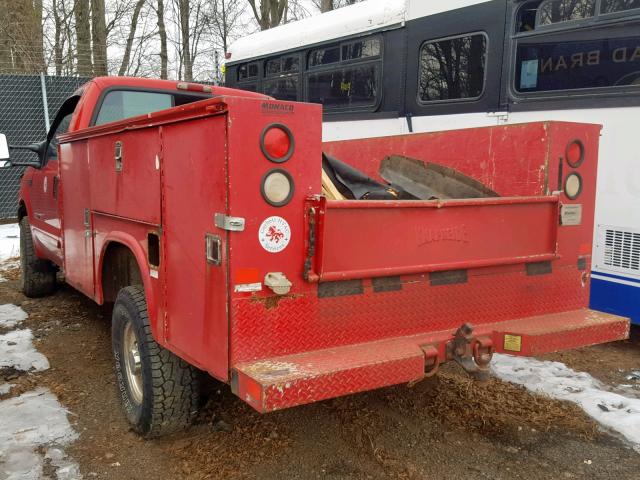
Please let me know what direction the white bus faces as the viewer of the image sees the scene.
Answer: facing away from the viewer and to the left of the viewer

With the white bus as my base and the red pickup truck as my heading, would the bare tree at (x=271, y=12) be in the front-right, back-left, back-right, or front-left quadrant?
back-right

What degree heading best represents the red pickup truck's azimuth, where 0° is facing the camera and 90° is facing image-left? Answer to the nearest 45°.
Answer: approximately 135°

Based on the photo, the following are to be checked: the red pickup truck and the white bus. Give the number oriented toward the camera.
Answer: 0

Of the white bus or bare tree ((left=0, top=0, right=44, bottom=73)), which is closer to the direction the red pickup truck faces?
the bare tree

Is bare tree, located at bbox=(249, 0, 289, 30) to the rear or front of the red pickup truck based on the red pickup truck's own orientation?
to the front

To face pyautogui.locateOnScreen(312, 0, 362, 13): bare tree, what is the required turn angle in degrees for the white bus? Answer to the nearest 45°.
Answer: approximately 45° to its right

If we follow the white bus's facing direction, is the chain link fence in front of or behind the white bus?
in front

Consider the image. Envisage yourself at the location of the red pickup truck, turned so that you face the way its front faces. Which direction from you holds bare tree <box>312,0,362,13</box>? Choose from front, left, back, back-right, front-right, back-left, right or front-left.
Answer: front-right
